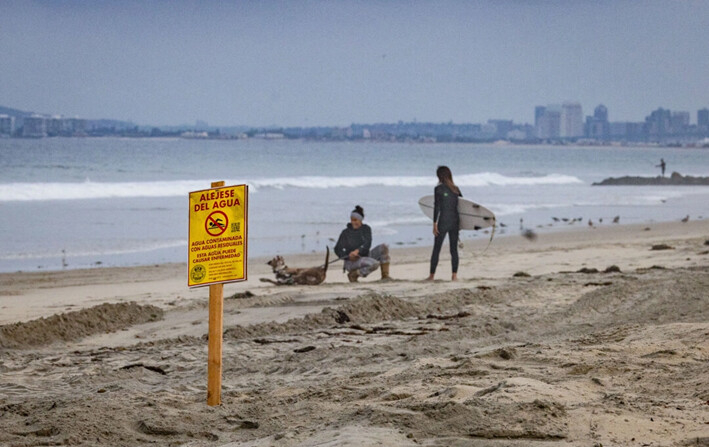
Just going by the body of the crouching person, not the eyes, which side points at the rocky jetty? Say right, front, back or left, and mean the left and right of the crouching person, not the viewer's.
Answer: back

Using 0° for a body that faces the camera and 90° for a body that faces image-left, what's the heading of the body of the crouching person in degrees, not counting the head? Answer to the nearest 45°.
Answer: approximately 0°

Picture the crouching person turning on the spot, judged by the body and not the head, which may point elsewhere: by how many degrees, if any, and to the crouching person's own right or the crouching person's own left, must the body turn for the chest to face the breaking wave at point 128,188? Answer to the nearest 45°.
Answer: approximately 180°

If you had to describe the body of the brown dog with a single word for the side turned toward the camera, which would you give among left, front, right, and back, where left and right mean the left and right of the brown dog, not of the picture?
left

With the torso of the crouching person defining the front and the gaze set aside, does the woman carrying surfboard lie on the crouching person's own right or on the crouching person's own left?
on the crouching person's own left

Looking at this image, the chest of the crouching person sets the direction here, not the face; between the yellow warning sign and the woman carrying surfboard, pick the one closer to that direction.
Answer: the yellow warning sign

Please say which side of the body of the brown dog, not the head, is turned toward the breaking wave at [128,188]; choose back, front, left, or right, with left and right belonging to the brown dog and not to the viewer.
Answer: right

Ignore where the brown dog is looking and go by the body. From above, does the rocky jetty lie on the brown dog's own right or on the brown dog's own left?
on the brown dog's own right

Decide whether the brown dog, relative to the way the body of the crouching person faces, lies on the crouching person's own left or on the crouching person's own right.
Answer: on the crouching person's own right

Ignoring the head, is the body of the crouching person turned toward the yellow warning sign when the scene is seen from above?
yes

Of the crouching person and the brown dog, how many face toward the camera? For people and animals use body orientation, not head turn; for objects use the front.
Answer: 1

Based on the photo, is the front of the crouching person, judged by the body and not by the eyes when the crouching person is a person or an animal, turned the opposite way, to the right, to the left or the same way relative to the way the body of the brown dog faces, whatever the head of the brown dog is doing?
to the left
